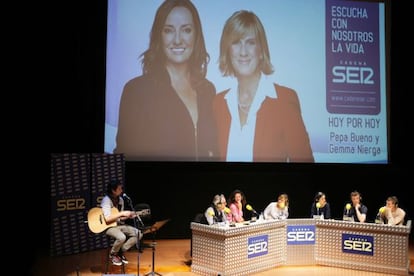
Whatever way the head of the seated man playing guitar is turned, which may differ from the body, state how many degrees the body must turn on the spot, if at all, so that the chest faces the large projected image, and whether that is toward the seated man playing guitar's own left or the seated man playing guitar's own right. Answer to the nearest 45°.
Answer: approximately 90° to the seated man playing guitar's own left

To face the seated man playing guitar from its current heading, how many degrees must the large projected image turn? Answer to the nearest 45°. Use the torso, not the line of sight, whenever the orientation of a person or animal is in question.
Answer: approximately 45° to its right

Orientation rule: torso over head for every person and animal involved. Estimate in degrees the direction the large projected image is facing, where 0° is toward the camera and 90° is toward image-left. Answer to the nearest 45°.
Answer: approximately 0°

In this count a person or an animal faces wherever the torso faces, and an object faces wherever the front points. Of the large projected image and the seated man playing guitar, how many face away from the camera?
0

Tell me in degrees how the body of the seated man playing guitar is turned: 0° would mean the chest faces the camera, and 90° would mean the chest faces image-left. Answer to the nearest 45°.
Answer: approximately 315°
